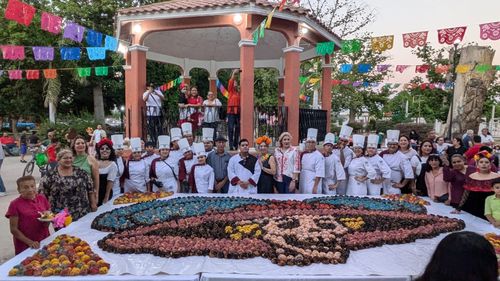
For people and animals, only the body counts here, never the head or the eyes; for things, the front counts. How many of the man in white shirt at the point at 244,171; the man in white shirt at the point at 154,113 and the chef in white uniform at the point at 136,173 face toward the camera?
3

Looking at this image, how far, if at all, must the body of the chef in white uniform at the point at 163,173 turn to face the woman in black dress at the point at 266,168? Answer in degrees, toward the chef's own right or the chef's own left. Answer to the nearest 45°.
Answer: approximately 90° to the chef's own left

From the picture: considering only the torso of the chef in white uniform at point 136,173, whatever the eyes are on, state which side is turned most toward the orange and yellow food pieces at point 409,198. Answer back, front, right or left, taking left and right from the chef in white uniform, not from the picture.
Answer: left

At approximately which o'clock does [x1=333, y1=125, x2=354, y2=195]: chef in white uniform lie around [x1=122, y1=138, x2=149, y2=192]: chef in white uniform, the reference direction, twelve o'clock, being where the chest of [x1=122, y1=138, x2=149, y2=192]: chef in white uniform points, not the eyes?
[x1=333, y1=125, x2=354, y2=195]: chef in white uniform is roughly at 9 o'clock from [x1=122, y1=138, x2=149, y2=192]: chef in white uniform.

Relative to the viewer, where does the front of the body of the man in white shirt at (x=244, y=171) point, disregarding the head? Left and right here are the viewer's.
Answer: facing the viewer

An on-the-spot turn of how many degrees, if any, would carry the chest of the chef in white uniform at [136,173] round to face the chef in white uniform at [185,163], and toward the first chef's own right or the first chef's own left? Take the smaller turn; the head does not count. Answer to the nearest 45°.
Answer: approximately 90° to the first chef's own left

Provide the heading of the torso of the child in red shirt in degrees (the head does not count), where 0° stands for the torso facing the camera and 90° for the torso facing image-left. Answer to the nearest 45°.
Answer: approximately 315°

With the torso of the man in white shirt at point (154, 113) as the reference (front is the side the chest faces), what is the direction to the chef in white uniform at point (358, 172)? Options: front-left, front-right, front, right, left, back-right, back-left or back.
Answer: front-left

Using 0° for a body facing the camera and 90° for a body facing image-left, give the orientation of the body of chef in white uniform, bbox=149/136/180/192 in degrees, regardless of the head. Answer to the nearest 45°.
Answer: approximately 0°

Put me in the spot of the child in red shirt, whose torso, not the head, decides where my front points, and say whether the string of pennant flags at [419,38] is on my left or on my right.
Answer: on my left

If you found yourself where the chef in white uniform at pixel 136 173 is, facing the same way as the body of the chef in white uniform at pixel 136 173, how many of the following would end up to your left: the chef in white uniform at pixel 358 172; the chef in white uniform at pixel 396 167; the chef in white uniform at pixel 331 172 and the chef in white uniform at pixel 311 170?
4

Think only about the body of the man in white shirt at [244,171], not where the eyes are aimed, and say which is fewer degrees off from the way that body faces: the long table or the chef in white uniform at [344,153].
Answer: the long table

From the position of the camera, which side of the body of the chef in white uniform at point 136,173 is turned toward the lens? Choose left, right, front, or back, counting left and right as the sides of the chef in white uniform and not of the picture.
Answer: front

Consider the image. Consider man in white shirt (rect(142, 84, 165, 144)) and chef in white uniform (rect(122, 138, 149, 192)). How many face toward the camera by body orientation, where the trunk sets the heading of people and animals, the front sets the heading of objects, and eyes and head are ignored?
2
